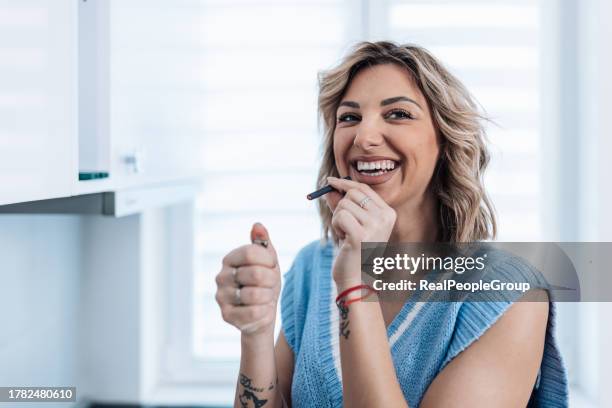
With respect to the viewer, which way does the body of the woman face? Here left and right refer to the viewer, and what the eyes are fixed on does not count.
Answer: facing the viewer and to the left of the viewer

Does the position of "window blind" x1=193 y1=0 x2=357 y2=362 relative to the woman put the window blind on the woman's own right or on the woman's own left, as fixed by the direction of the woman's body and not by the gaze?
on the woman's own right

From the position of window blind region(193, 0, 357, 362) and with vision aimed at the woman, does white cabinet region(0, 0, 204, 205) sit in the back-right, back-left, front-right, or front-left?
front-right

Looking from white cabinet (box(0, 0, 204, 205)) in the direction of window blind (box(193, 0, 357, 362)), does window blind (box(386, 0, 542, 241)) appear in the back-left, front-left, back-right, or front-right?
front-right
